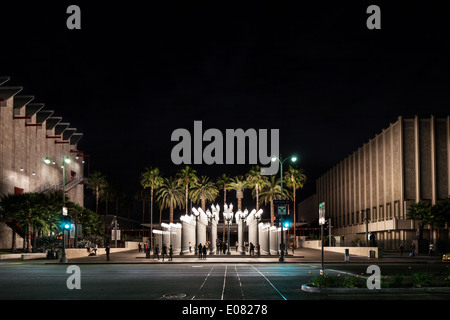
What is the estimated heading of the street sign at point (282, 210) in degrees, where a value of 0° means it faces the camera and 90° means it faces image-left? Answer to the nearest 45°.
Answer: approximately 0°
